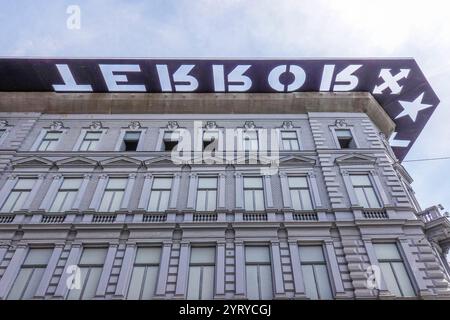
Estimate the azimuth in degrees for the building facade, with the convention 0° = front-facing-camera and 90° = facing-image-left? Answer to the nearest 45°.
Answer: approximately 0°
